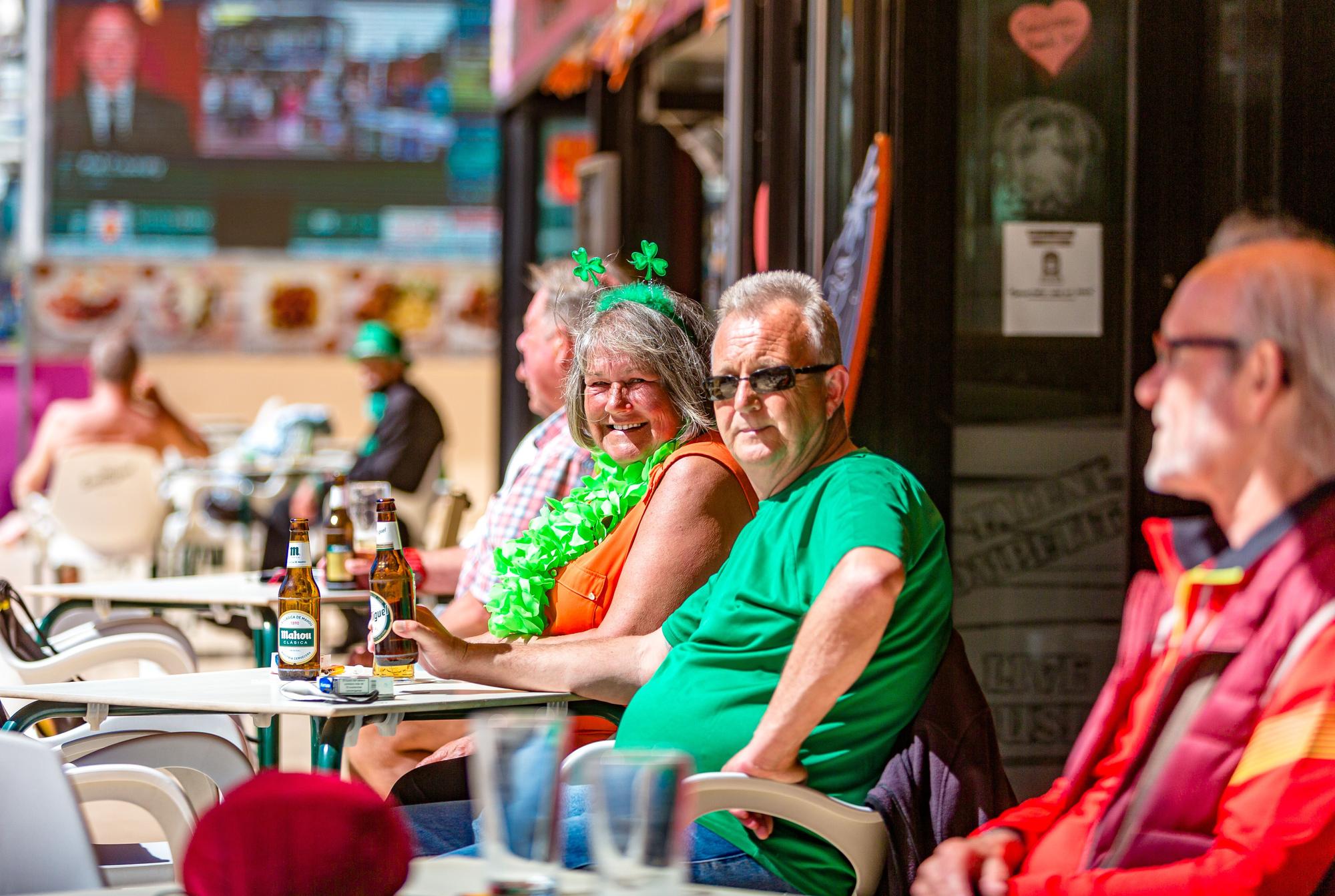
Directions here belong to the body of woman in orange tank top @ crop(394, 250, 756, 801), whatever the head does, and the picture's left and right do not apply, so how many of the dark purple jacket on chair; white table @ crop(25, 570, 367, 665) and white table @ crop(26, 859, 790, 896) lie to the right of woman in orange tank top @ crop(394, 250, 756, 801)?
1

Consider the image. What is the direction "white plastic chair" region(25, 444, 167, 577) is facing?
away from the camera

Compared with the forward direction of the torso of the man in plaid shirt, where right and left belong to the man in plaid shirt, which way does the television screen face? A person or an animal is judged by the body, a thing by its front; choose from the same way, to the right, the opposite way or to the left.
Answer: to the left

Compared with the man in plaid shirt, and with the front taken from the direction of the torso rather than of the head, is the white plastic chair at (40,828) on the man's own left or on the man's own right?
on the man's own left

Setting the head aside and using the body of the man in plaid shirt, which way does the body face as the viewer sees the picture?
to the viewer's left

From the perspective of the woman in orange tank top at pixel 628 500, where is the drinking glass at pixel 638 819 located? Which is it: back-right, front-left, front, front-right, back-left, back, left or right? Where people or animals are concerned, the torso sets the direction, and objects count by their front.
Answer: front-left

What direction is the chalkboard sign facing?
to the viewer's left

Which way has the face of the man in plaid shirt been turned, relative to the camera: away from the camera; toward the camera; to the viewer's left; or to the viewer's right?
to the viewer's left

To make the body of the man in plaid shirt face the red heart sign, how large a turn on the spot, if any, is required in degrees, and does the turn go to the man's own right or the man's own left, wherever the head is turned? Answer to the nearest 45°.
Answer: approximately 180°

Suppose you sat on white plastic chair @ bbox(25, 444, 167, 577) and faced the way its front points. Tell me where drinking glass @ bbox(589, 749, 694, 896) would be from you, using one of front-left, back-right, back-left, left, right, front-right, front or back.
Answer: back

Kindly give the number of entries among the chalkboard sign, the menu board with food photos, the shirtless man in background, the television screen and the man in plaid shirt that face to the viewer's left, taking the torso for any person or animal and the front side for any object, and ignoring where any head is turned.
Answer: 2

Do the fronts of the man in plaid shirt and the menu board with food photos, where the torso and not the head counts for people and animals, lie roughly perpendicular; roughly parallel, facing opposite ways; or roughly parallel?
roughly perpendicular

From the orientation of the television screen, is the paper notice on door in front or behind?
in front

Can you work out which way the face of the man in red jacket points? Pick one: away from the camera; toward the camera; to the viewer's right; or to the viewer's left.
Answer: to the viewer's left

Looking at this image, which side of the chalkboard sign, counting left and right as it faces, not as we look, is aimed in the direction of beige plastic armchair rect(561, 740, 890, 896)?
left
